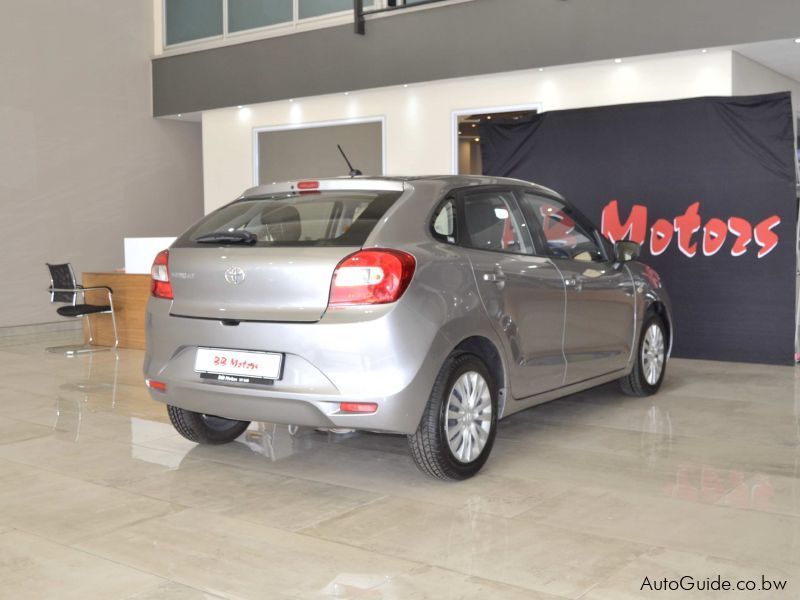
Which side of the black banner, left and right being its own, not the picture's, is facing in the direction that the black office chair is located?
right

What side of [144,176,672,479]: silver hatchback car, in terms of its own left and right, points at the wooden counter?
left

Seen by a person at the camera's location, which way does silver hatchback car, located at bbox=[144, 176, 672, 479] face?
facing away from the viewer and to the right of the viewer

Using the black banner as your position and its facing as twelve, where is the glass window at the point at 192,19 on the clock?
The glass window is roughly at 4 o'clock from the black banner.

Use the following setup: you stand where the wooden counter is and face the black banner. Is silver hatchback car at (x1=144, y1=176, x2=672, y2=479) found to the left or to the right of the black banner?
right

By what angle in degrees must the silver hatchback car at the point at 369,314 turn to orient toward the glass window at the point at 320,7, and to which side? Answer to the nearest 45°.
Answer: approximately 45° to its left

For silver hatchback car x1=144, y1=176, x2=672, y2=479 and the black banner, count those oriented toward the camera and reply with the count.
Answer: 1

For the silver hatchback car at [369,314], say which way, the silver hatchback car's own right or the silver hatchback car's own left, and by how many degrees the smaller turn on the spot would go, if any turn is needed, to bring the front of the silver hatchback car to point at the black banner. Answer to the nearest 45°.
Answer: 0° — it already faces it

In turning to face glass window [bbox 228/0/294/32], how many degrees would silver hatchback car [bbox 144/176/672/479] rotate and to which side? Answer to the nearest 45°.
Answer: approximately 45° to its left
